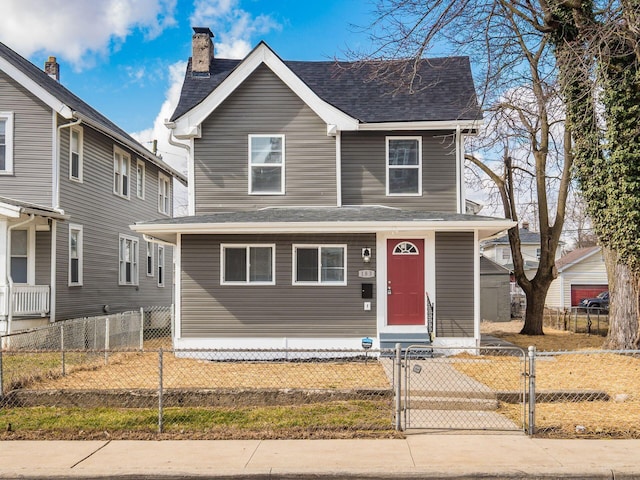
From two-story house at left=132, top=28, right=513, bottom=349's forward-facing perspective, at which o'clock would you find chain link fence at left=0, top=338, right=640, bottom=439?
The chain link fence is roughly at 12 o'clock from the two-story house.

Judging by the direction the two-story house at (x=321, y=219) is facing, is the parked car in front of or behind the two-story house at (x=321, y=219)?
behind

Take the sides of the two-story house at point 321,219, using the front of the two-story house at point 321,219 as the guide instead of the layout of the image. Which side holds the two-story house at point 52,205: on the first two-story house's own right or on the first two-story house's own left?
on the first two-story house's own right

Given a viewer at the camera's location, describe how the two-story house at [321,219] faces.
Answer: facing the viewer

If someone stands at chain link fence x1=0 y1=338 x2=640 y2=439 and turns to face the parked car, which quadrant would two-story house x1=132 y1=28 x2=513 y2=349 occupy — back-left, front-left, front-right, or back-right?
front-left

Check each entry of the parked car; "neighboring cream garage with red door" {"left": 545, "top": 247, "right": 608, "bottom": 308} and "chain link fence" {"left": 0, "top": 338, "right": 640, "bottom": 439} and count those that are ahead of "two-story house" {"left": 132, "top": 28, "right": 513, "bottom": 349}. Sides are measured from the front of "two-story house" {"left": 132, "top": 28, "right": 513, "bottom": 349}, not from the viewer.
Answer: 1

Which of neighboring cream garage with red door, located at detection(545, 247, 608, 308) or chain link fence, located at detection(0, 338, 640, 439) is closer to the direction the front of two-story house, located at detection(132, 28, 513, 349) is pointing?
the chain link fence

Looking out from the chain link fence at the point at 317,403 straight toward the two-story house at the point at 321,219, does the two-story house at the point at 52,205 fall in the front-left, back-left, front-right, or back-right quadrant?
front-left

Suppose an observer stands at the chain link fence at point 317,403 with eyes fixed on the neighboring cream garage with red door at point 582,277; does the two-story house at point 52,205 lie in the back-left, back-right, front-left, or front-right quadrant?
front-left
